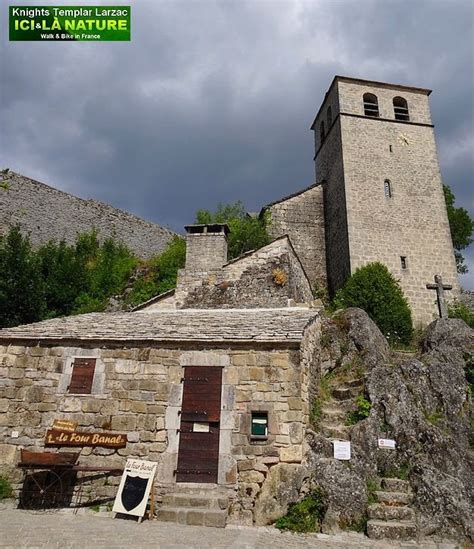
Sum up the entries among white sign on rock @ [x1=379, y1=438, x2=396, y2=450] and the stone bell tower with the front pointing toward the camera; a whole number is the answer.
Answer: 2

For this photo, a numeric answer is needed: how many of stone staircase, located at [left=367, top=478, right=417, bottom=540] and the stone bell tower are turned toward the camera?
2

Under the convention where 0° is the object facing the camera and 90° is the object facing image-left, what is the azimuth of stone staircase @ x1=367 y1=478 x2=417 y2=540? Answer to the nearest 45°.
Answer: approximately 0°

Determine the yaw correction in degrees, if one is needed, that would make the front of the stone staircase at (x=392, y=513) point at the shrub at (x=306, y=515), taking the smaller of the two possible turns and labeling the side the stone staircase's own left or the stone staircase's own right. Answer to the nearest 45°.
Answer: approximately 90° to the stone staircase's own right

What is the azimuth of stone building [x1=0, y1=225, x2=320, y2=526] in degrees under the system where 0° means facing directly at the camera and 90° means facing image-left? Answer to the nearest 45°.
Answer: approximately 0°

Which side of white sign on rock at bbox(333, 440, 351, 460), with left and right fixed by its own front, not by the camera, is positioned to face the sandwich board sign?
right

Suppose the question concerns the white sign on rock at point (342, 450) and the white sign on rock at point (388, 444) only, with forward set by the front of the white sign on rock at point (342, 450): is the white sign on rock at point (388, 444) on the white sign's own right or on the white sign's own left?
on the white sign's own left

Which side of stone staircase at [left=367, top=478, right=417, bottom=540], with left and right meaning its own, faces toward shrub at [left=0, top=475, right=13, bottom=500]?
right

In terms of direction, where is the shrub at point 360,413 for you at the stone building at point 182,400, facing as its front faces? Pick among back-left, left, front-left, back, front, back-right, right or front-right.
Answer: left

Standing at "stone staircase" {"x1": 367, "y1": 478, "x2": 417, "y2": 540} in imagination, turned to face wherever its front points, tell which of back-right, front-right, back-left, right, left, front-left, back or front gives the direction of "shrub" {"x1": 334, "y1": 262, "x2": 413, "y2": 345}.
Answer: back

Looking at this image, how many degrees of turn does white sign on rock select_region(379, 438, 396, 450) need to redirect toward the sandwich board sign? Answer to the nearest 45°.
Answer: approximately 45° to its right
